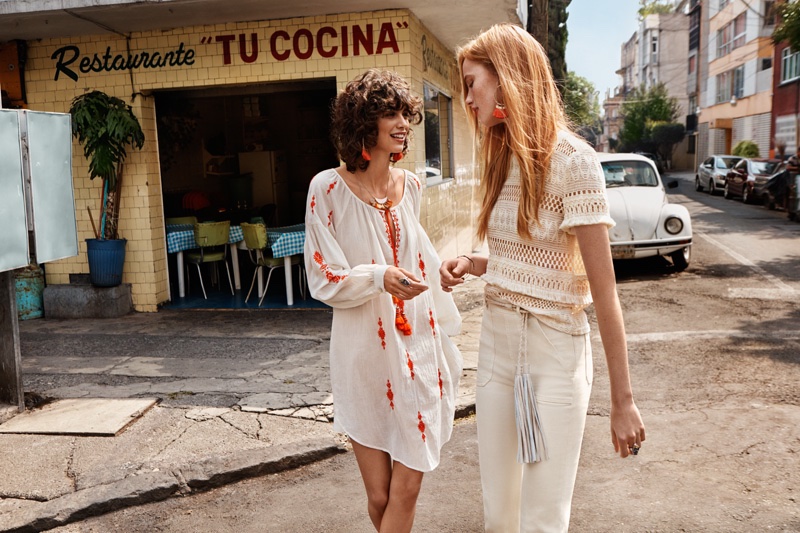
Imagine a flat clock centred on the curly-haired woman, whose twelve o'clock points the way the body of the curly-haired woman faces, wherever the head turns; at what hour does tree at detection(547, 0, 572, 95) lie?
The tree is roughly at 8 o'clock from the curly-haired woman.

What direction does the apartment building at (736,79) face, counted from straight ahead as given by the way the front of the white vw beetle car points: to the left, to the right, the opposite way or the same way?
to the right

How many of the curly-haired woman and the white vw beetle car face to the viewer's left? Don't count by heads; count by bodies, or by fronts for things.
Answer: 0

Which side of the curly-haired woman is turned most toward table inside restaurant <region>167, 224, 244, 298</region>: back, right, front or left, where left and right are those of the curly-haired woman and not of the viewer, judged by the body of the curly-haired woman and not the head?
back

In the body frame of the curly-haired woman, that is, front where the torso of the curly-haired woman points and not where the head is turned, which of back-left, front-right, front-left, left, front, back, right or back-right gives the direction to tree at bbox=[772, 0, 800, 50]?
left

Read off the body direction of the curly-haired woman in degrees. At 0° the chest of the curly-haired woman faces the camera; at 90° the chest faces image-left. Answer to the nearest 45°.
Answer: approximately 315°

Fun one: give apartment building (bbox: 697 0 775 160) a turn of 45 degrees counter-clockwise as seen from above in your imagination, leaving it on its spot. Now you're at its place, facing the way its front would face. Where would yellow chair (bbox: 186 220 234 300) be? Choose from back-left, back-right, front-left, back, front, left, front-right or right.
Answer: front

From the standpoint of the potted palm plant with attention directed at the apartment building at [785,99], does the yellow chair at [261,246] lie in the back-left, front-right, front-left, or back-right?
front-right

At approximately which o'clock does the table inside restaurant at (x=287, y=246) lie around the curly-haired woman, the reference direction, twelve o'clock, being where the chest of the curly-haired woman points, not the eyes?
The table inside restaurant is roughly at 7 o'clock from the curly-haired woman.

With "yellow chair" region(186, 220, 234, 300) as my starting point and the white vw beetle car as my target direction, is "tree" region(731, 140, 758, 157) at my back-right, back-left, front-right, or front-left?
front-left

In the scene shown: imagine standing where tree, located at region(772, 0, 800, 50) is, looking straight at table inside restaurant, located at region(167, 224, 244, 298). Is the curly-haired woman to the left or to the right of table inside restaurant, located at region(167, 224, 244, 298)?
left

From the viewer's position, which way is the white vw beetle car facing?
facing the viewer and to the right of the viewer

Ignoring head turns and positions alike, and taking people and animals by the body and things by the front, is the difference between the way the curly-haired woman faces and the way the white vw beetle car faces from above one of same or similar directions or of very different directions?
same or similar directions

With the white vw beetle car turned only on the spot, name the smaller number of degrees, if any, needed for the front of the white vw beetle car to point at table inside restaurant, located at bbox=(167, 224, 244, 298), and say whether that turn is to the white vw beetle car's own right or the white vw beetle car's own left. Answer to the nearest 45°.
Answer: approximately 90° to the white vw beetle car's own right

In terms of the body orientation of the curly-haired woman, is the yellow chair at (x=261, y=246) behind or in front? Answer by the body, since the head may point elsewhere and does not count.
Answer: behind

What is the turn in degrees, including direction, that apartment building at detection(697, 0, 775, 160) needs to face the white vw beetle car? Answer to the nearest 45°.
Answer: approximately 45° to its left

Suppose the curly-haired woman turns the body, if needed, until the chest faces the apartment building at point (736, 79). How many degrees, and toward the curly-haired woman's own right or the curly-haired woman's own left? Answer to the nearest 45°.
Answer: approximately 90° to the curly-haired woman's own left
